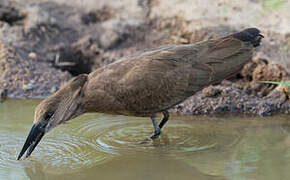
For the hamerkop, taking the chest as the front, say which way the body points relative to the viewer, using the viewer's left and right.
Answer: facing to the left of the viewer

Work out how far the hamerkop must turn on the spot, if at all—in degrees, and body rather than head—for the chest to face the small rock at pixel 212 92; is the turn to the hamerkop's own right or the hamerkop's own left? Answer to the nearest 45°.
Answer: approximately 135° to the hamerkop's own right
